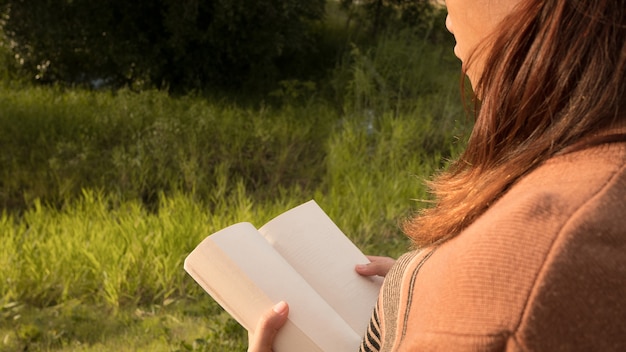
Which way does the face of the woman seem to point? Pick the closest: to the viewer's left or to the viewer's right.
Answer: to the viewer's left

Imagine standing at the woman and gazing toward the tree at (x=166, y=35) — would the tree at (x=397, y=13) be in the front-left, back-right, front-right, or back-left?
front-right

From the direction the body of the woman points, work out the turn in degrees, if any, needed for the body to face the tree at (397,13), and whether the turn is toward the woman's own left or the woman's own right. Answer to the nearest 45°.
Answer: approximately 45° to the woman's own right

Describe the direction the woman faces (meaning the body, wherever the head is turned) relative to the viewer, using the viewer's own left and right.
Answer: facing away from the viewer and to the left of the viewer
